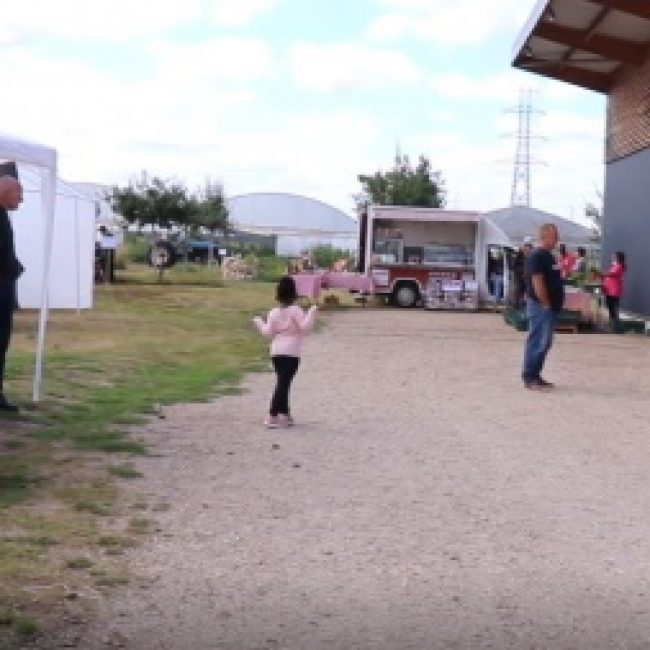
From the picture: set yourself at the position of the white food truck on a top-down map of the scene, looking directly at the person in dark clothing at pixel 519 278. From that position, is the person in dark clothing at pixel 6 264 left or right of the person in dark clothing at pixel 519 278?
right

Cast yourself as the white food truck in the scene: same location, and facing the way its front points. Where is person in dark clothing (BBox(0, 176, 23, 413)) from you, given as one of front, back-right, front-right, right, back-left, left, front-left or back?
right

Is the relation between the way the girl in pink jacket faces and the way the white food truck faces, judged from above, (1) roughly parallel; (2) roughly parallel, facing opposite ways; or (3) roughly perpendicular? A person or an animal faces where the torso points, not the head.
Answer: roughly perpendicular

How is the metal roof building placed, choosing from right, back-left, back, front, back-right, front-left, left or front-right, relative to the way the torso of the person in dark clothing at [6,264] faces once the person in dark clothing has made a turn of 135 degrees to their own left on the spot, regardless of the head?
right

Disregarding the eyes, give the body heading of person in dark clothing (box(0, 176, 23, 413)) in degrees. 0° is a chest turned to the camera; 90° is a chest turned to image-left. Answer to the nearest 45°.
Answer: approximately 270°

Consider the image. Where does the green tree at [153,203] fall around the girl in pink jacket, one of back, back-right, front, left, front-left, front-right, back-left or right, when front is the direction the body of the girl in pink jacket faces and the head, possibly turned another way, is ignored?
front

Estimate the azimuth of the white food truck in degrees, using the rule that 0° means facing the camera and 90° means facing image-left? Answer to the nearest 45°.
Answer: approximately 270°

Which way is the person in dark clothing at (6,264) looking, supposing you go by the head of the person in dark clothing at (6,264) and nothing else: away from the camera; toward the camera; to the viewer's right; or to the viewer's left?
to the viewer's right

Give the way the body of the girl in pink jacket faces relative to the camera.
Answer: away from the camera

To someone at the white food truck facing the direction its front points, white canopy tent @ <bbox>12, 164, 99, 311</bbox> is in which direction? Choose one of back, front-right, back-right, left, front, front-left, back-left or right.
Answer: back-right

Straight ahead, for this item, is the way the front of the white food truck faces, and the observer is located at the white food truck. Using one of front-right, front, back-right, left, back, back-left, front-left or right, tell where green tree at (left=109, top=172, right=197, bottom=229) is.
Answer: back-left

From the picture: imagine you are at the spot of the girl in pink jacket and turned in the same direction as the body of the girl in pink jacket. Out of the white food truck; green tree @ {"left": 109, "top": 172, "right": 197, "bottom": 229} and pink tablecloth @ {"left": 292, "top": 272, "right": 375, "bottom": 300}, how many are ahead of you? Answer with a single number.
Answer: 3

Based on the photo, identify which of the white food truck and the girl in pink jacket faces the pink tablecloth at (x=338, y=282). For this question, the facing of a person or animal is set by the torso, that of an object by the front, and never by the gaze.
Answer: the girl in pink jacket
